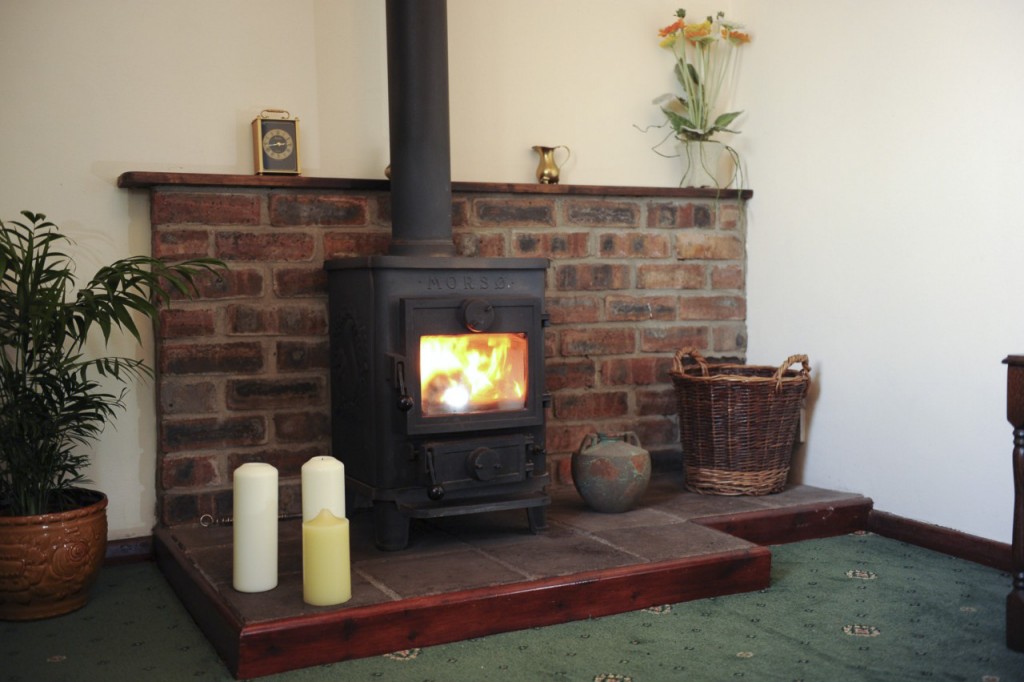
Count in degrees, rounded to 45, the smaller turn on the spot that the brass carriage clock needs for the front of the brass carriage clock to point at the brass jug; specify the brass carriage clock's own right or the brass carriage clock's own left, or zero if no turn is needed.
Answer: approximately 90° to the brass carriage clock's own left

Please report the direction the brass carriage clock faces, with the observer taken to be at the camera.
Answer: facing the viewer

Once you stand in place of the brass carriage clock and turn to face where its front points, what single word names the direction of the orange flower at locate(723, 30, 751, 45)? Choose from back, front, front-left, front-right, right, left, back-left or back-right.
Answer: left

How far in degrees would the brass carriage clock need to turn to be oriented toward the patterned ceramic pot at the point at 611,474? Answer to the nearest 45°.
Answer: approximately 90° to its left

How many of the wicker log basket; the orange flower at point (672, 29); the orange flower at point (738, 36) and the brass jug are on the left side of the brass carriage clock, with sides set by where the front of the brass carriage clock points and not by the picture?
4

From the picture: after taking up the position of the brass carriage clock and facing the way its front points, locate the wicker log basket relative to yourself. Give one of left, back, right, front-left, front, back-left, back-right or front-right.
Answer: left

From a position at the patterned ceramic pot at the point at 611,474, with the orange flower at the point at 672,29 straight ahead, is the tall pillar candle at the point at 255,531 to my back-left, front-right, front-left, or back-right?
back-left
